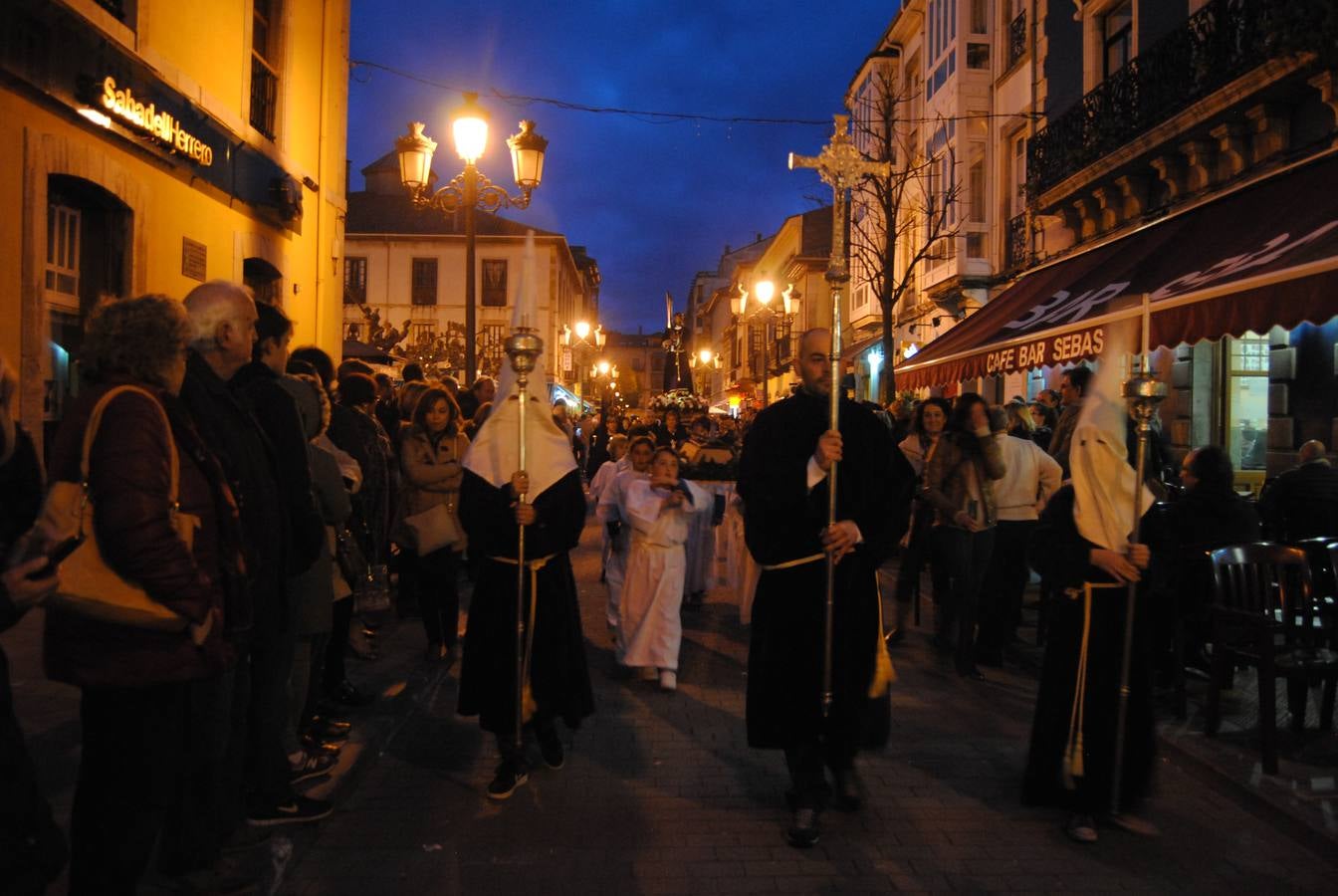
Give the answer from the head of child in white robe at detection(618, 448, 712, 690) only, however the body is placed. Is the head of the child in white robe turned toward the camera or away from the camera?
toward the camera

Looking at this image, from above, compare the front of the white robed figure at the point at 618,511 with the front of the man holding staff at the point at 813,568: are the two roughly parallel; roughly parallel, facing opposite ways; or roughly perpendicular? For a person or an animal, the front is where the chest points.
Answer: roughly parallel

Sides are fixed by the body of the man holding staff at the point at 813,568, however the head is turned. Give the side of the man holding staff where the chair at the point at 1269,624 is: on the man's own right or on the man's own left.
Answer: on the man's own left

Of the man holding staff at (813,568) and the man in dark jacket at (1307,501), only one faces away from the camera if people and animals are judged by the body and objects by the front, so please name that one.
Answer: the man in dark jacket

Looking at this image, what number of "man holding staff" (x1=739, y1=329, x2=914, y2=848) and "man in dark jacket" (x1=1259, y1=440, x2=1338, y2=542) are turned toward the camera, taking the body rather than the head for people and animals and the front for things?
1

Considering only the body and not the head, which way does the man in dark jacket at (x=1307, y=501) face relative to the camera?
away from the camera

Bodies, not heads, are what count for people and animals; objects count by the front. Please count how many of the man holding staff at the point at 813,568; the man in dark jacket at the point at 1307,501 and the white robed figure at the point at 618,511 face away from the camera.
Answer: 1

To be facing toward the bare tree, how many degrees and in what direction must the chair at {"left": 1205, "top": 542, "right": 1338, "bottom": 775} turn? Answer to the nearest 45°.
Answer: approximately 90° to its left

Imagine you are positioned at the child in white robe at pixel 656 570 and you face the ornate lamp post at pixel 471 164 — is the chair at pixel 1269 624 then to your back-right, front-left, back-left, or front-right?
back-right

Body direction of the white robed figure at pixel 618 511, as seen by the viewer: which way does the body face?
toward the camera

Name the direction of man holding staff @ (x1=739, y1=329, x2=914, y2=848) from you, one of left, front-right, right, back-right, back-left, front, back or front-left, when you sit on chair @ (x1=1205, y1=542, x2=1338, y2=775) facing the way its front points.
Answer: back

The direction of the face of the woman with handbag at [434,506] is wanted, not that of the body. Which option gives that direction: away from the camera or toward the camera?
toward the camera

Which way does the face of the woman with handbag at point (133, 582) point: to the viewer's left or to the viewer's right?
to the viewer's right
